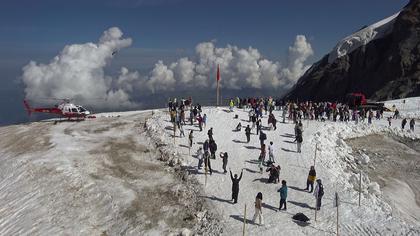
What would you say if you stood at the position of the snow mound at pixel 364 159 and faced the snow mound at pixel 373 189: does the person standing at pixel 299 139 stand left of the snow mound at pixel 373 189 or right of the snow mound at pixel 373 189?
right

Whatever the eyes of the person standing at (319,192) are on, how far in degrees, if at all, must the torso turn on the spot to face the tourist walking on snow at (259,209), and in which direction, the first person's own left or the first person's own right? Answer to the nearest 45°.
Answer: approximately 135° to the first person's own left

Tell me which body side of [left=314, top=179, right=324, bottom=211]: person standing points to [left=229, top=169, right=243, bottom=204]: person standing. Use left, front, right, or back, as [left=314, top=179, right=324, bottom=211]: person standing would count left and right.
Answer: front

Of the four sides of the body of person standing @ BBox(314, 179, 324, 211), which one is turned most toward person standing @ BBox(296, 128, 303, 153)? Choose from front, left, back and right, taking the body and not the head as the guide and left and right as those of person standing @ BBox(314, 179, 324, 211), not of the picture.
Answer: right

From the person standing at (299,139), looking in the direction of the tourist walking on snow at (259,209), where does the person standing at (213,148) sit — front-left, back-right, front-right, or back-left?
front-right

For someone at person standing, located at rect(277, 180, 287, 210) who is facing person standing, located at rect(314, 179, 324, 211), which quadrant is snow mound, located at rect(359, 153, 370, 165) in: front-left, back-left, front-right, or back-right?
front-left

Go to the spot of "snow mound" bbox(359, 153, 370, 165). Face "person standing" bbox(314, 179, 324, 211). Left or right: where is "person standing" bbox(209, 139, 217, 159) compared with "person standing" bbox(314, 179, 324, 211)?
right

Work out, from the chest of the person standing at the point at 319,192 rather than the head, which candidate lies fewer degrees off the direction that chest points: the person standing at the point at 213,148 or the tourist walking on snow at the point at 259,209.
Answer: the person standing

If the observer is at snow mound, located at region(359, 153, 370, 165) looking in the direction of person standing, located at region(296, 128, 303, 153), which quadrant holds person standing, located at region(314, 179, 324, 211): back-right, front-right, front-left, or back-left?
front-left

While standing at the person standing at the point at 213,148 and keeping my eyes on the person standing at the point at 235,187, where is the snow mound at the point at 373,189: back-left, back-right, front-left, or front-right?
front-left
